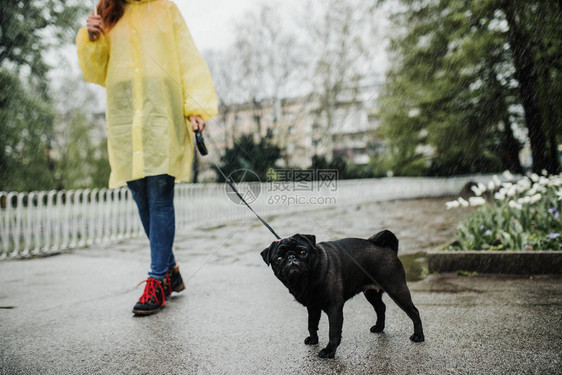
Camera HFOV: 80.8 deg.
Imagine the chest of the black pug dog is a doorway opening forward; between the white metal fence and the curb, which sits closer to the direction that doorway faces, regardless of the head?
the white metal fence

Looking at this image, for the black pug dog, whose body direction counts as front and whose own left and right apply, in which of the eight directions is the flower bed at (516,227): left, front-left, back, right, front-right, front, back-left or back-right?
back

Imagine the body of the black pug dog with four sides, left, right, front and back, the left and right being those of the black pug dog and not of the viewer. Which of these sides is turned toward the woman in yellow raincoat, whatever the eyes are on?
right

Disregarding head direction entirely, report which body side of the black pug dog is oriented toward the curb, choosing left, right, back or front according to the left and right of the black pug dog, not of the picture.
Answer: back

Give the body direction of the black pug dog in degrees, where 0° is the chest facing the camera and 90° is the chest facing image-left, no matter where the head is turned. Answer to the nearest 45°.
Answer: approximately 45°

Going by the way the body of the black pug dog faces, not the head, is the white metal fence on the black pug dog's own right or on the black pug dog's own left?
on the black pug dog's own right
